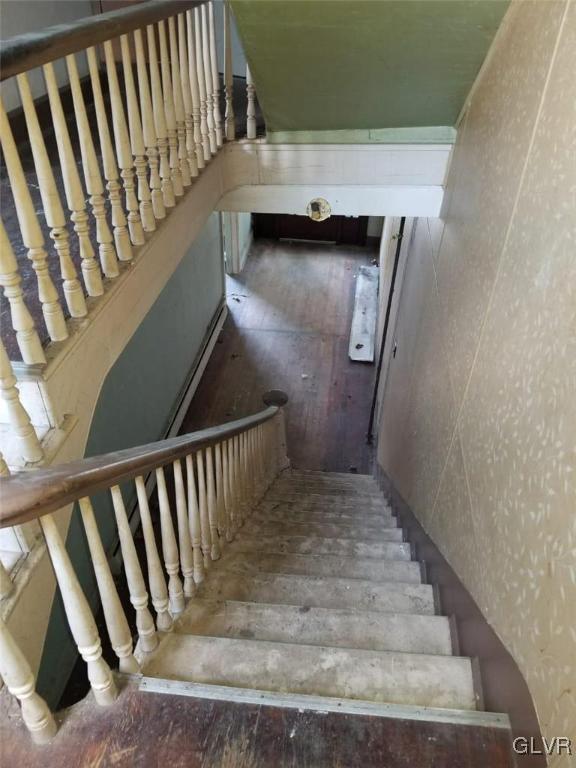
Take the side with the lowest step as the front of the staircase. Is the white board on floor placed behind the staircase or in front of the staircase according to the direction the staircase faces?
in front

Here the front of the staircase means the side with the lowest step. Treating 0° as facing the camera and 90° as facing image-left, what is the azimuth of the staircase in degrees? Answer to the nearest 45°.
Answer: approximately 180°
